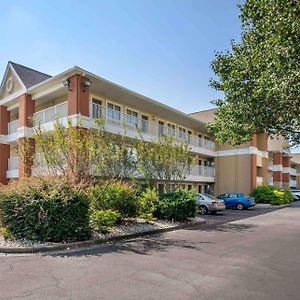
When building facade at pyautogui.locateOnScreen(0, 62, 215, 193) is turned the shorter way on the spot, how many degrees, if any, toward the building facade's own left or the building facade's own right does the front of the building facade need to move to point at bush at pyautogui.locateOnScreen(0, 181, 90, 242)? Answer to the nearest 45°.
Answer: approximately 45° to the building facade's own right

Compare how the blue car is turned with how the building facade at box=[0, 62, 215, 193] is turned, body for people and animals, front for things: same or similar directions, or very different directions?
very different directions

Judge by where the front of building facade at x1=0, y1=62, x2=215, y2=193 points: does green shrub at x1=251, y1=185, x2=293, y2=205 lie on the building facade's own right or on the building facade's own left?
on the building facade's own left

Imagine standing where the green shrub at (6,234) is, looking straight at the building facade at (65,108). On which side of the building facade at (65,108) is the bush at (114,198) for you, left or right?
right

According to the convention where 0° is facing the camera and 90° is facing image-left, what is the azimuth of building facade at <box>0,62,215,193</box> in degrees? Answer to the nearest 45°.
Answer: approximately 315°

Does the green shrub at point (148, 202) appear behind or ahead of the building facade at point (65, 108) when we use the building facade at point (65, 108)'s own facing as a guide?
ahead

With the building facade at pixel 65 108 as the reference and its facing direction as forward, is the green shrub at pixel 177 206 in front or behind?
in front

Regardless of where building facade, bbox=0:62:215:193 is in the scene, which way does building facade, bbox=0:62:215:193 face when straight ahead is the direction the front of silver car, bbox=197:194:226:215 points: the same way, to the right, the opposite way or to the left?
the opposite way

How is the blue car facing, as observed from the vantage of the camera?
facing away from the viewer and to the left of the viewer
